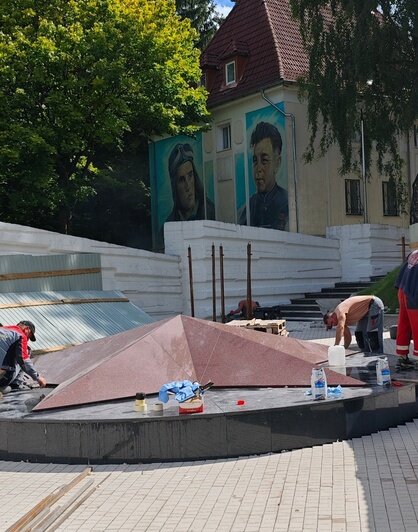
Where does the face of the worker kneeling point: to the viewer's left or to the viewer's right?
to the viewer's right

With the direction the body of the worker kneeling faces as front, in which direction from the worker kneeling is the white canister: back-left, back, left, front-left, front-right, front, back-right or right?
front

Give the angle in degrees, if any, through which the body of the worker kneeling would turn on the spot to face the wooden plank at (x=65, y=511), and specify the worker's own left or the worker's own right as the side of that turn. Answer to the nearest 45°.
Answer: approximately 90° to the worker's own right

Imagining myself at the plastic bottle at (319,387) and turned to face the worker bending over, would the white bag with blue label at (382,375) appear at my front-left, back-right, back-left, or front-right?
front-right

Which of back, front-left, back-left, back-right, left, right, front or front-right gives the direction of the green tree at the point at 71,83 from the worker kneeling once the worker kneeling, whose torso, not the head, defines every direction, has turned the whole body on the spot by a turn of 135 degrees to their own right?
back-right

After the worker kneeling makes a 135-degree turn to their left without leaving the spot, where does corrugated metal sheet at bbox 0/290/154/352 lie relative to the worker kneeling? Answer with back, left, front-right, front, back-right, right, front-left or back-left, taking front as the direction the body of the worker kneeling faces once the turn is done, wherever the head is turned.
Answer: front-right

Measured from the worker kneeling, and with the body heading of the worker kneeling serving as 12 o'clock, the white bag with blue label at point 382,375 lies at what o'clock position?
The white bag with blue label is roughly at 1 o'clock from the worker kneeling.

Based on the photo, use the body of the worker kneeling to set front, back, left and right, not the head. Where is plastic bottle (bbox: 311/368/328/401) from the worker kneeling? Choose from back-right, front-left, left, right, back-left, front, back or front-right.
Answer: front-right

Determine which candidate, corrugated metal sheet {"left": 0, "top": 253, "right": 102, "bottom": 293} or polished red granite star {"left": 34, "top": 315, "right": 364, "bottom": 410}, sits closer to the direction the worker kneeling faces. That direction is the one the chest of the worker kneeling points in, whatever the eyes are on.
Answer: the polished red granite star

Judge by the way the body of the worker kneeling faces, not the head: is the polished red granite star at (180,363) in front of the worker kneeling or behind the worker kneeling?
in front

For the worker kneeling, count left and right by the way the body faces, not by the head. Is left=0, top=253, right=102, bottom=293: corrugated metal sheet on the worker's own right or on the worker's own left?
on the worker's own left

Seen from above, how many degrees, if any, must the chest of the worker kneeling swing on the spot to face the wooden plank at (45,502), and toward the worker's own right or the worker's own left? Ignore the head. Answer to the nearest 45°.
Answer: approximately 90° to the worker's own right

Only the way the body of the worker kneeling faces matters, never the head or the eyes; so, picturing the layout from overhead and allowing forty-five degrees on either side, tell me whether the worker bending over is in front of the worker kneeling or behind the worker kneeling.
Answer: in front

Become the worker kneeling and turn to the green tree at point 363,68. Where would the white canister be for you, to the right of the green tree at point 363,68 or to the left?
right

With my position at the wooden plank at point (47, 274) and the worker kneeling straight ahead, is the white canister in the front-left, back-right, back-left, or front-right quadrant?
front-left

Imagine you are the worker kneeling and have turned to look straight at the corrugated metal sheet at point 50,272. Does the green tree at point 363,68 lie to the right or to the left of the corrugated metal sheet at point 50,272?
right

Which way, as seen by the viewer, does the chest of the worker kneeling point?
to the viewer's right
